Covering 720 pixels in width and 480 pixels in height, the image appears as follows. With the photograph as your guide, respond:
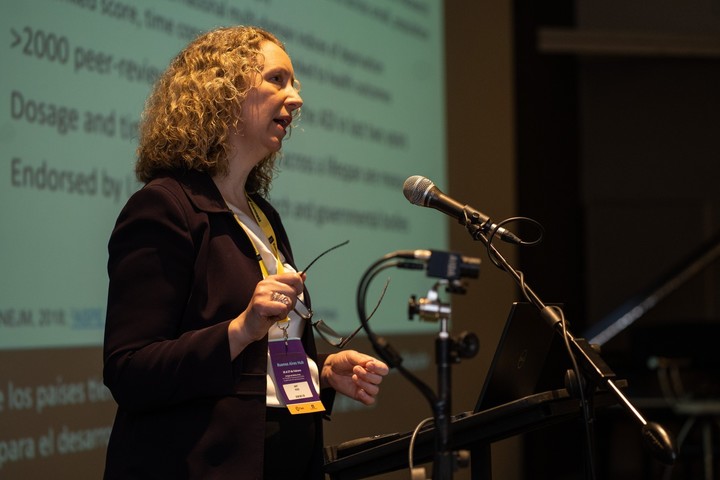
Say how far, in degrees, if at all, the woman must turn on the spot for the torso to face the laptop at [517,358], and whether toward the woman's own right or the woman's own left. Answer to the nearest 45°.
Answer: approximately 45° to the woman's own left

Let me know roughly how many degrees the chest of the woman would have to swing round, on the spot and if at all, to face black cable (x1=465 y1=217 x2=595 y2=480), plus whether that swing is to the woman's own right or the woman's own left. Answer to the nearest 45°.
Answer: approximately 45° to the woman's own left

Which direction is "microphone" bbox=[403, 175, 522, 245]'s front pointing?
to the viewer's left

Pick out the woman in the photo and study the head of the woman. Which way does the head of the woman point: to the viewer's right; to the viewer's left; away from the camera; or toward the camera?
to the viewer's right
